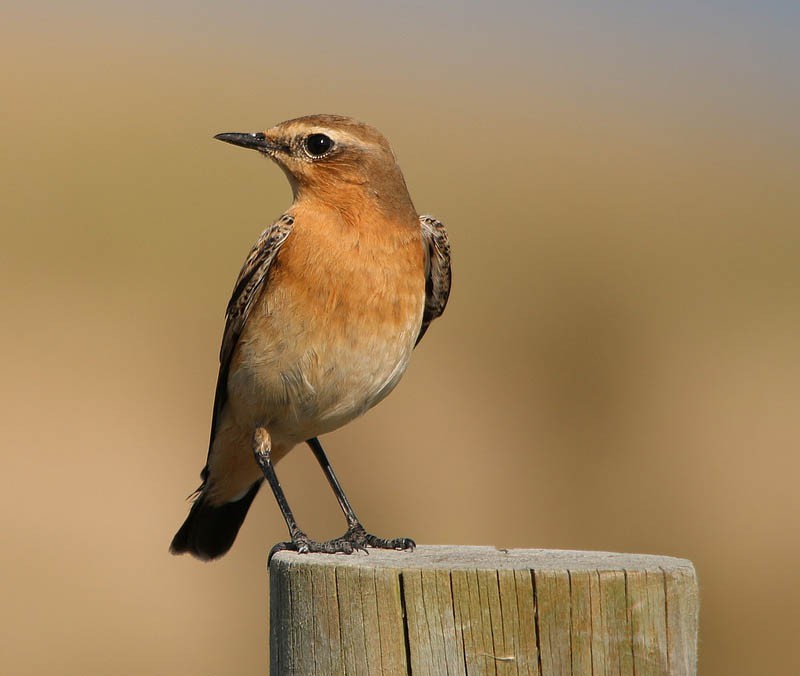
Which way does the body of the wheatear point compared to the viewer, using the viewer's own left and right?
facing the viewer and to the right of the viewer
